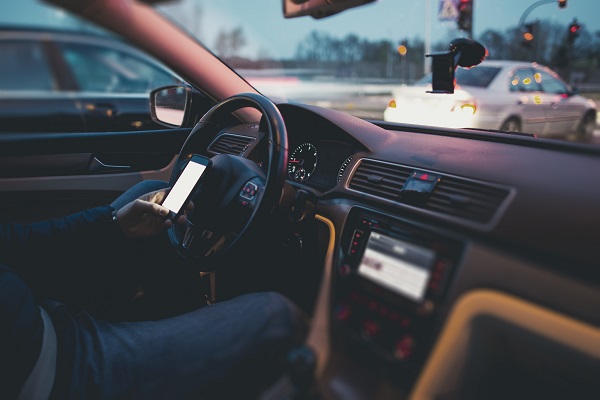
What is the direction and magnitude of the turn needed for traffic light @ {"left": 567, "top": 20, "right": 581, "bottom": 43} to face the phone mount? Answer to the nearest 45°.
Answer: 0° — it already faces it

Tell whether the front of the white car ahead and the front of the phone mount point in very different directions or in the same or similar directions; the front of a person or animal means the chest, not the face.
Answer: very different directions

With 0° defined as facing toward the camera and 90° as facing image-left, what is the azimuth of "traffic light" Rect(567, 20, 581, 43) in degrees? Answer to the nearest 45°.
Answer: approximately 0°

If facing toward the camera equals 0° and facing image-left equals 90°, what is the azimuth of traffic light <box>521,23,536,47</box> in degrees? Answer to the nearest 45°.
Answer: approximately 0°

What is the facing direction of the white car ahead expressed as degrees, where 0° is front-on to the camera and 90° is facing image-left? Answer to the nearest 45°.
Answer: approximately 225°

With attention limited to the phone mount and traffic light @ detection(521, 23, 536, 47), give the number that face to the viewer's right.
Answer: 0
